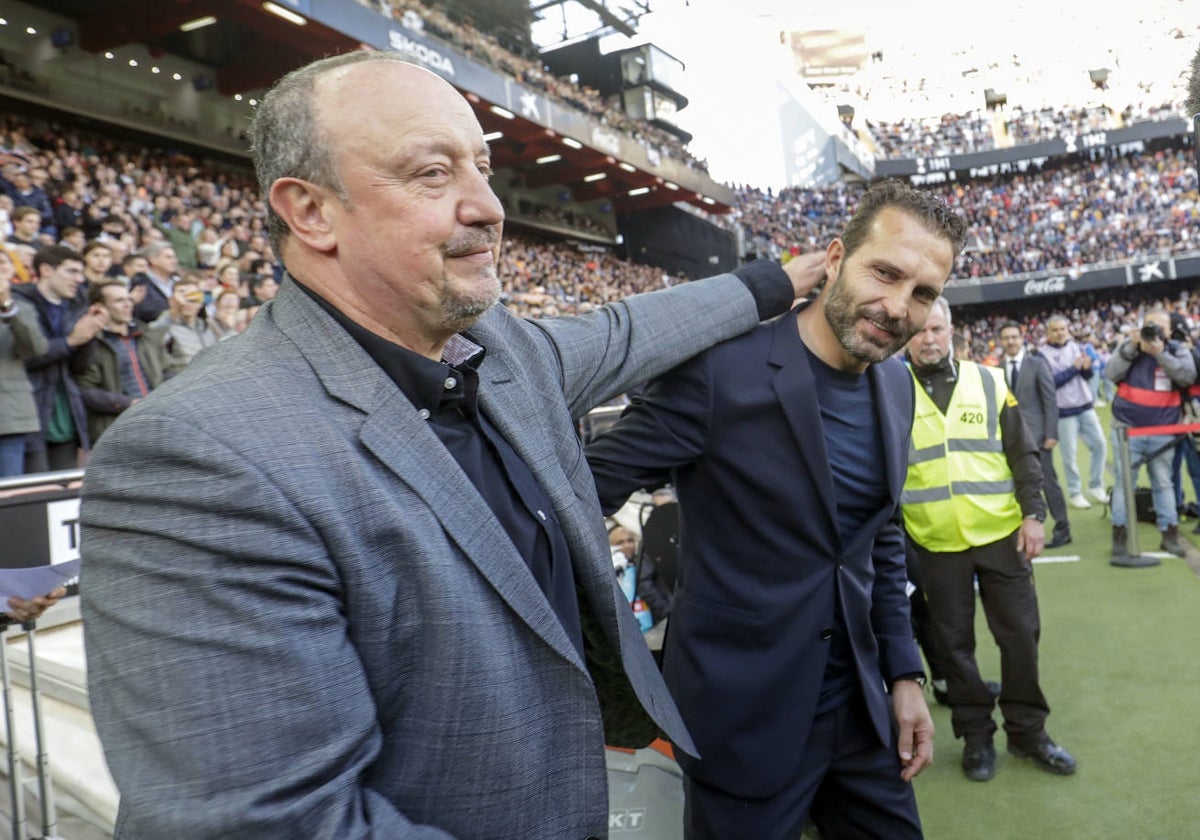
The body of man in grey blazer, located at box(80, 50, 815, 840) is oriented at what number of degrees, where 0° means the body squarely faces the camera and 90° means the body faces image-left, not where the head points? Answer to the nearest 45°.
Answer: approximately 315°

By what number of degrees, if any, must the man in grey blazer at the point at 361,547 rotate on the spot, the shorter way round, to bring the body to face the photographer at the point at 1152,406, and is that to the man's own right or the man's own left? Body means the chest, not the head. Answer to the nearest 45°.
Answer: approximately 90° to the man's own left

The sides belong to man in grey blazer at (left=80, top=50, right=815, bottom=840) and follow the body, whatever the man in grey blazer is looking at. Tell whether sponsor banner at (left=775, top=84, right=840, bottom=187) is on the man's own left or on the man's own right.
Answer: on the man's own left

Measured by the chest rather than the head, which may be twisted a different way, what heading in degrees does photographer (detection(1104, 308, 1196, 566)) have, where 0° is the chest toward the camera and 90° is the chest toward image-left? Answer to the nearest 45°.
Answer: approximately 0°

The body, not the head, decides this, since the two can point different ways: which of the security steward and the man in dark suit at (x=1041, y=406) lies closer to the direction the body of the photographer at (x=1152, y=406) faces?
the security steward

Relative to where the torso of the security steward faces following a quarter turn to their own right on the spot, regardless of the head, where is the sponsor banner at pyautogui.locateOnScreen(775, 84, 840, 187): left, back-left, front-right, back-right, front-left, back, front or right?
right

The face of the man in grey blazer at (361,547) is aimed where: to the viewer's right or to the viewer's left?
to the viewer's right

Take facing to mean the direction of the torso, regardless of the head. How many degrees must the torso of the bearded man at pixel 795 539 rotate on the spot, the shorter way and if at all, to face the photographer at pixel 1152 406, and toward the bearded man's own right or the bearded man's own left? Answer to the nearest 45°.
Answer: approximately 90° to the bearded man's own left

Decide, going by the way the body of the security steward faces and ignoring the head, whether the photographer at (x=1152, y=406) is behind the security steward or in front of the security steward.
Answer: behind

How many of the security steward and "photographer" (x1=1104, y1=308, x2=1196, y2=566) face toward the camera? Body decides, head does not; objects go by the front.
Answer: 2
